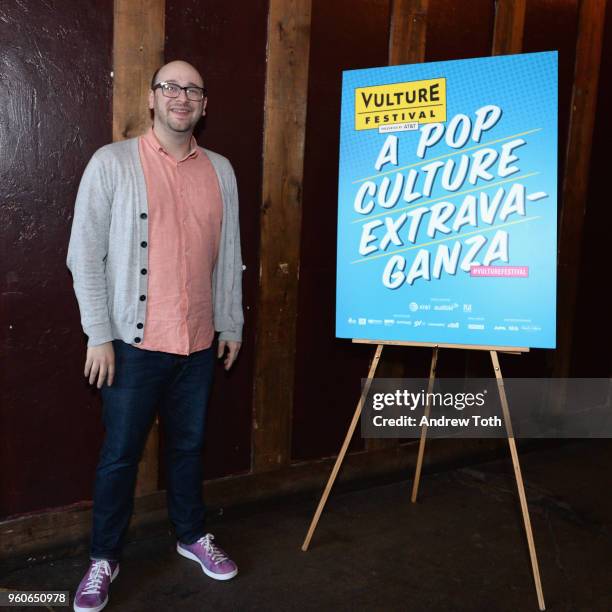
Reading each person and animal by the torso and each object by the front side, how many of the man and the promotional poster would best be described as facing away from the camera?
0

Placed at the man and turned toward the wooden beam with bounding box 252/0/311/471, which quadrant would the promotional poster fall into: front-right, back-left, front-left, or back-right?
front-right

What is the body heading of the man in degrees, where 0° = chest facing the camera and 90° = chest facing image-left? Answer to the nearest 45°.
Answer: approximately 315°

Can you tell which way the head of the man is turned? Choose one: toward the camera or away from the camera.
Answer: toward the camera

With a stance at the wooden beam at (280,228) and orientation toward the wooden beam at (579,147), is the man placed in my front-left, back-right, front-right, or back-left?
back-right

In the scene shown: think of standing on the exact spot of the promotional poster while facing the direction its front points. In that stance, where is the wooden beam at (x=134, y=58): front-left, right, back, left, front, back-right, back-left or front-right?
front-right
